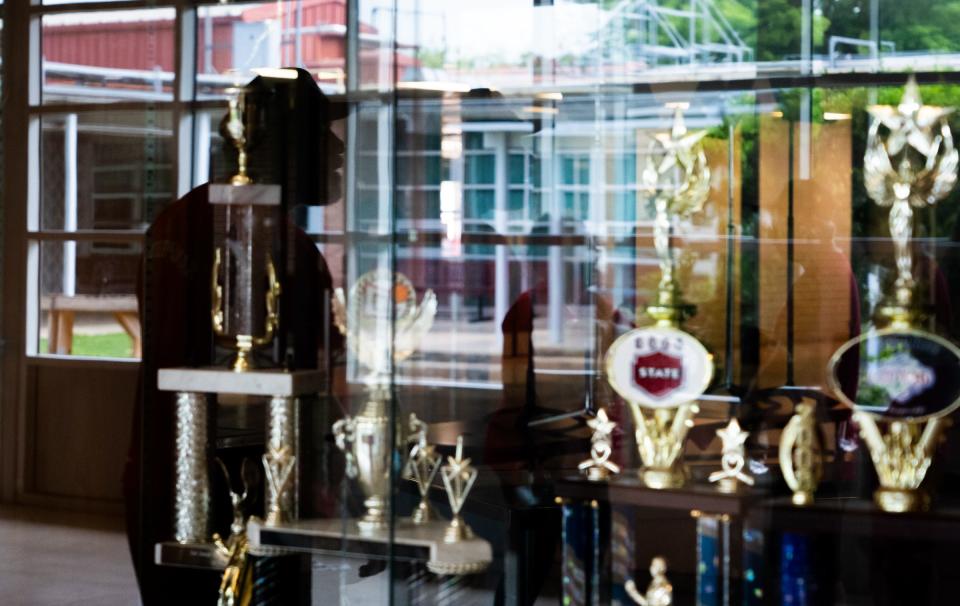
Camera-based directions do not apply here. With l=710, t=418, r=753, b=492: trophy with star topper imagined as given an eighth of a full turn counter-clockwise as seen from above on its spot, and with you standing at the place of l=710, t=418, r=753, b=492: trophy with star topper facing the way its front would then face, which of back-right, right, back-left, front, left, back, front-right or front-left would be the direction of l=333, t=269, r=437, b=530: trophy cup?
back-right

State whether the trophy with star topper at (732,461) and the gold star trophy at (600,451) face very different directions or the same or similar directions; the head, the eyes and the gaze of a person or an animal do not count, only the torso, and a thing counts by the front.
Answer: same or similar directions

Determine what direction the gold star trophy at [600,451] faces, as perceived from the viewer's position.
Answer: facing the viewer

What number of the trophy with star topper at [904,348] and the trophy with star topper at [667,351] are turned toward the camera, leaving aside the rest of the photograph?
2

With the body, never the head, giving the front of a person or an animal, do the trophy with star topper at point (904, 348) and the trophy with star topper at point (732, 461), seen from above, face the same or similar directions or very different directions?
same or similar directions

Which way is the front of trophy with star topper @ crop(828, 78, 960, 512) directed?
toward the camera

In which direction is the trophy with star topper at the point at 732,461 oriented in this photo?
toward the camera

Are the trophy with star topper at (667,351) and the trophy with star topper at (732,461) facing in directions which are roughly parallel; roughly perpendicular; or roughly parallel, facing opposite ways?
roughly parallel
